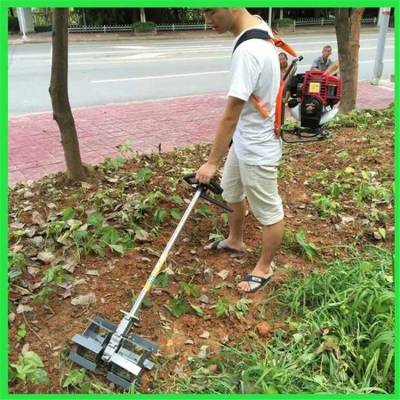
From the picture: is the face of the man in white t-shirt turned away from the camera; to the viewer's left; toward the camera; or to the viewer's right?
to the viewer's left

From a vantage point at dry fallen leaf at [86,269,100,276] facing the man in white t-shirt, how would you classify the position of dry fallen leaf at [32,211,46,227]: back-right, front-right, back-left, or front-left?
back-left

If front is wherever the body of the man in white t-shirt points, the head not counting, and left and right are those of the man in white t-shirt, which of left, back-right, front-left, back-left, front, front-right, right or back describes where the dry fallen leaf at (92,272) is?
front

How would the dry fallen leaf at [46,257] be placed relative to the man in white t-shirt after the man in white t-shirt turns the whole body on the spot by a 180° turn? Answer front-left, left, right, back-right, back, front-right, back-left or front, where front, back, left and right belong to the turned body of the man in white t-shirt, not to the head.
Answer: back

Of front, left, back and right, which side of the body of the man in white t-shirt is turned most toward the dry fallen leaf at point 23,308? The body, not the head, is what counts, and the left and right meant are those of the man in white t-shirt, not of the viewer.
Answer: front

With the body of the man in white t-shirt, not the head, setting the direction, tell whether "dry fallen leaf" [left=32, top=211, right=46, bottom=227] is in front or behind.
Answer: in front

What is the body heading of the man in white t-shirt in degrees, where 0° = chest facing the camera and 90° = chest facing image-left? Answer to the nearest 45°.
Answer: approximately 90°

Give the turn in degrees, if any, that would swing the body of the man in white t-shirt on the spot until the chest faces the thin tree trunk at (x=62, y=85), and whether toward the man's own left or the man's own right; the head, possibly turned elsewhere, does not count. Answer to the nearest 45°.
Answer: approximately 45° to the man's own right
